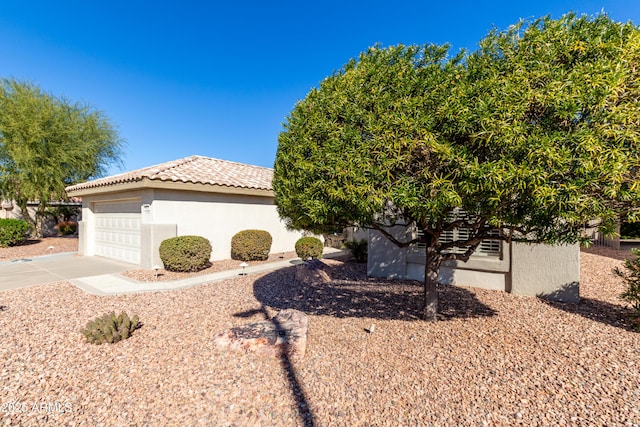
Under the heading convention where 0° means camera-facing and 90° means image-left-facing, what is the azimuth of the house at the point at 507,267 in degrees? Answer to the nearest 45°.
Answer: approximately 45°

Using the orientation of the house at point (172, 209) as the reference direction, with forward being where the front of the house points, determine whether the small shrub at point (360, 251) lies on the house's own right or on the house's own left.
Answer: on the house's own left

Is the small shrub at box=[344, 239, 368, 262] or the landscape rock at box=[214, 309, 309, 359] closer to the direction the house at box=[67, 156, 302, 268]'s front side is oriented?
the landscape rock

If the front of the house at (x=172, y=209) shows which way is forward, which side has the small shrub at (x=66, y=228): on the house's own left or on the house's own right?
on the house's own right

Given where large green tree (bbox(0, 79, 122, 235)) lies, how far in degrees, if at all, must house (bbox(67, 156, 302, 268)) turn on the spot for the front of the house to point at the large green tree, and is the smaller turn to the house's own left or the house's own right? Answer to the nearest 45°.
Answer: approximately 90° to the house's own right

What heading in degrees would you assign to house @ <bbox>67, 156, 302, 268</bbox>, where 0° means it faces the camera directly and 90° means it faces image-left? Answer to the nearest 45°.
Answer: approximately 45°

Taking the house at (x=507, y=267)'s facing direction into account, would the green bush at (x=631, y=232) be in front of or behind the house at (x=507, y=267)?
behind
